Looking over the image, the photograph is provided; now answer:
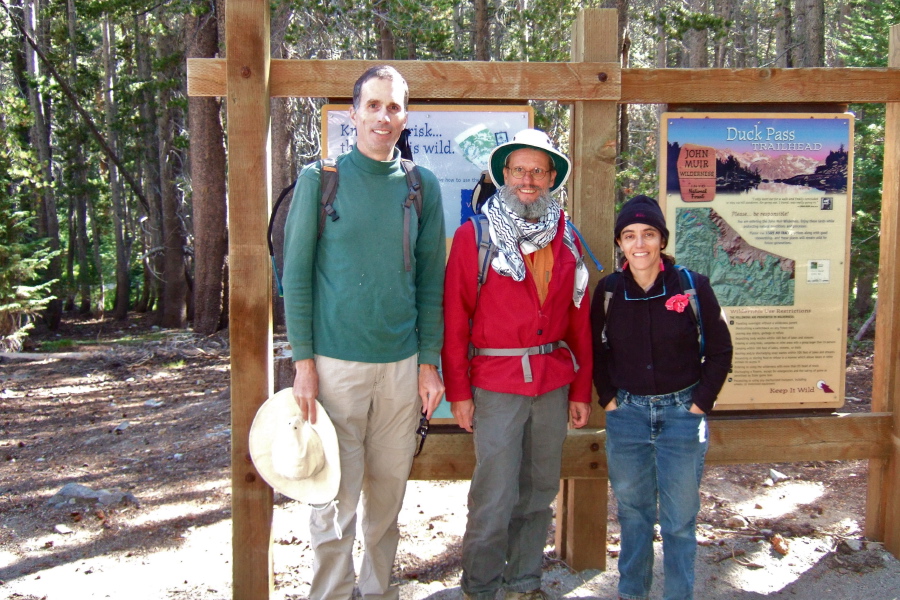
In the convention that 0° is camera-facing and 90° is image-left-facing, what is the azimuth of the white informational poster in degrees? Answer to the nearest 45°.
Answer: approximately 0°

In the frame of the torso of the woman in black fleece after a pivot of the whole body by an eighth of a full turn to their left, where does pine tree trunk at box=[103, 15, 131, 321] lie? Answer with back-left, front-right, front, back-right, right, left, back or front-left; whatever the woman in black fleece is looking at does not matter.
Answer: back

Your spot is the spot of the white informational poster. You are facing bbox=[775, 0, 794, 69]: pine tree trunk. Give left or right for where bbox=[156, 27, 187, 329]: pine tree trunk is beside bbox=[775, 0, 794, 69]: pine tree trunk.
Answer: left

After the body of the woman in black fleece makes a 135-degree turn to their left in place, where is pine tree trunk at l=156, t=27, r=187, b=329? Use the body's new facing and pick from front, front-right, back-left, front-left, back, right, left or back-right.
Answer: left

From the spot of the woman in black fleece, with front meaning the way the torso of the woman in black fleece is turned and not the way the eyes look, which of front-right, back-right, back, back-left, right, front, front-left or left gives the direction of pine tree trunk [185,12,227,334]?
back-right

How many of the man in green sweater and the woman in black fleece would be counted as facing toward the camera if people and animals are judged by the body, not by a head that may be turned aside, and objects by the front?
2

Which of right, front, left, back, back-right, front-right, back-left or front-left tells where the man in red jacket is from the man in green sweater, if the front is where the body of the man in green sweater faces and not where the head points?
left

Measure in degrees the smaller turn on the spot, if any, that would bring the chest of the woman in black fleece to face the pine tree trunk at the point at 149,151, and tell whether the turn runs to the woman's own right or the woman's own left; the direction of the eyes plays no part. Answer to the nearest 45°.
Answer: approximately 135° to the woman's own right

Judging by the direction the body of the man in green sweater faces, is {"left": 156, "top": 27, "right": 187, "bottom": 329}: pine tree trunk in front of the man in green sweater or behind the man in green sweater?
behind

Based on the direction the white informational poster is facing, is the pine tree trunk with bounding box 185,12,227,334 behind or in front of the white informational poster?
behind

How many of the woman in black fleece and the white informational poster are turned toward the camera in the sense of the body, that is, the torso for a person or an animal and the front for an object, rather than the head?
2
